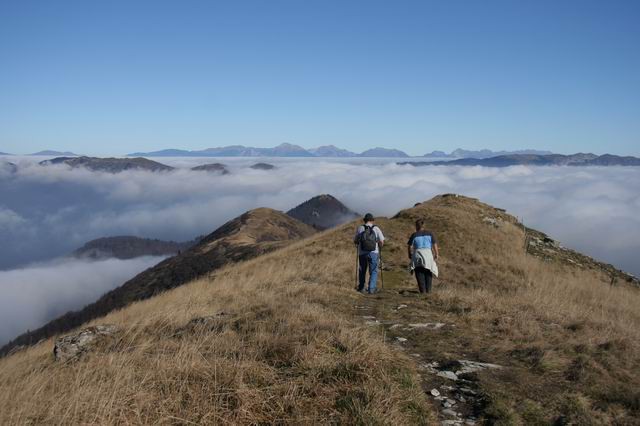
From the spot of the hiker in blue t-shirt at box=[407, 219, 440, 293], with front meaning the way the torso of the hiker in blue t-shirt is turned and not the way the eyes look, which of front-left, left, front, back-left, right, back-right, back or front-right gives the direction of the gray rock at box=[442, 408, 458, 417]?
back

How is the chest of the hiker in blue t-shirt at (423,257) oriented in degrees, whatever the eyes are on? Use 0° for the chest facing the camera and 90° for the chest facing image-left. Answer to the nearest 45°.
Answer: approximately 180°

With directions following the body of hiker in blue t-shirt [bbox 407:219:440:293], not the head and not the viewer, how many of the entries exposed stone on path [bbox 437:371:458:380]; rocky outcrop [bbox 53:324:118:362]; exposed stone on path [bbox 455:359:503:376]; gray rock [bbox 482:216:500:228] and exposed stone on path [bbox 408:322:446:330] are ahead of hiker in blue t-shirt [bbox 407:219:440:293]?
1

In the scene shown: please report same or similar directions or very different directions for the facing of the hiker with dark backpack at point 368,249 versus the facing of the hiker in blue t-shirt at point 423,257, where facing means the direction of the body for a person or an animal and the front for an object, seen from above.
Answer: same or similar directions

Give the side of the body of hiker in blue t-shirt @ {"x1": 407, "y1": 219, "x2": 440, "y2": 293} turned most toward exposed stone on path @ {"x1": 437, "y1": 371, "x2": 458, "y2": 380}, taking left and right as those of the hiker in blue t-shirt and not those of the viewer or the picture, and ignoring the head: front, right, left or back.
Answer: back

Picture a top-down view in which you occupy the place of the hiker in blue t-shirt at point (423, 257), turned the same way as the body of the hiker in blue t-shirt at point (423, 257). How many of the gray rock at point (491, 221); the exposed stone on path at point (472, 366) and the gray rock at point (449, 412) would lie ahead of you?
1

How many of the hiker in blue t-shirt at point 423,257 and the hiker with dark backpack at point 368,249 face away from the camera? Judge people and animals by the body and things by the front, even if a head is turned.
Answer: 2

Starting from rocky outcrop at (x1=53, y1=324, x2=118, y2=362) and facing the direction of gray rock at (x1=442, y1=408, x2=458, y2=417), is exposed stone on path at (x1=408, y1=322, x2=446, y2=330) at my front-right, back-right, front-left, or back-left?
front-left

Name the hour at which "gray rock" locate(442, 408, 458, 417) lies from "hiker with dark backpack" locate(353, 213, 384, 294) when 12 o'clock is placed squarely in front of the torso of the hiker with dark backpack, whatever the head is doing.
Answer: The gray rock is roughly at 6 o'clock from the hiker with dark backpack.

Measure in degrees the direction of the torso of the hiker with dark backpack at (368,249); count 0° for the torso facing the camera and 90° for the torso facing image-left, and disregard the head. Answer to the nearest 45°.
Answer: approximately 180°

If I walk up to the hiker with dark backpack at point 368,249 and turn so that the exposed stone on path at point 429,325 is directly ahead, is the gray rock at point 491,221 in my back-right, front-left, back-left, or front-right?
back-left

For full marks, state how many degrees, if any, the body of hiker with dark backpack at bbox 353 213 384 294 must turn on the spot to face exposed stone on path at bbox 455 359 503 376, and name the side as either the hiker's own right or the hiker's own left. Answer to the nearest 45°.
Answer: approximately 180°

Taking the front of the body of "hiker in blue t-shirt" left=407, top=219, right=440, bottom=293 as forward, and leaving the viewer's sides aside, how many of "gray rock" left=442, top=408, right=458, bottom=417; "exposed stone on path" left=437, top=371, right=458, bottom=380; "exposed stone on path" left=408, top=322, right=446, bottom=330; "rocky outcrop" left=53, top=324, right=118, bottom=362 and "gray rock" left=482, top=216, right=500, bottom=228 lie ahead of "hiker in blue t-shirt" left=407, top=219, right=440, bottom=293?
1

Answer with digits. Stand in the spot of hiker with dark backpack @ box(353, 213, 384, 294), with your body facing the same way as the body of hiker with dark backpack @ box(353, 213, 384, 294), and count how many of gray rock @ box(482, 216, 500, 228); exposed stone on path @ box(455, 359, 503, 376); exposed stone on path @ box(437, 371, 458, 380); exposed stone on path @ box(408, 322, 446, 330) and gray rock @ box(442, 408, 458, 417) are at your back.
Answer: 4

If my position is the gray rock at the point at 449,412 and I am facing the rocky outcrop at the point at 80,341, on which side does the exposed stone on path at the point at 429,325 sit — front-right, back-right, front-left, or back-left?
front-right

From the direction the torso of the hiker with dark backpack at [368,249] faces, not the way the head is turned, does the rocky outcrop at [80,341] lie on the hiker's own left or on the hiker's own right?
on the hiker's own left

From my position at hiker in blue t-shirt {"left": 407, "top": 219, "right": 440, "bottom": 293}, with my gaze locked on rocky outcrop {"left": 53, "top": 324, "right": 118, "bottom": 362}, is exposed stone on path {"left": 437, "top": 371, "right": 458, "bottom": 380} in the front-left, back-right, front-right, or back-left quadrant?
front-left
